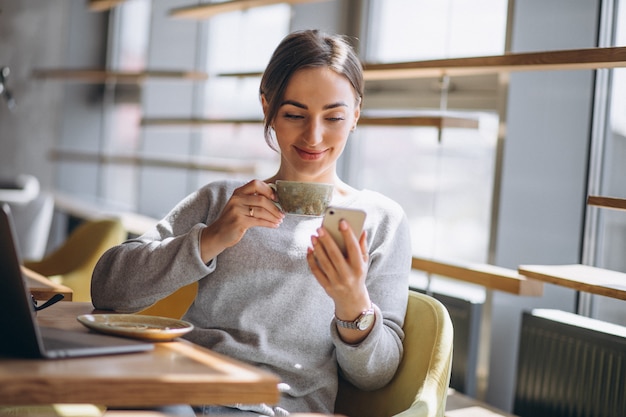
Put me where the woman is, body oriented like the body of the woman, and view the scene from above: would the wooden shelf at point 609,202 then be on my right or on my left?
on my left

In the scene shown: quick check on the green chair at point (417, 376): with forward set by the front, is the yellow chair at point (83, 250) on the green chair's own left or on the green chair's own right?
on the green chair's own right

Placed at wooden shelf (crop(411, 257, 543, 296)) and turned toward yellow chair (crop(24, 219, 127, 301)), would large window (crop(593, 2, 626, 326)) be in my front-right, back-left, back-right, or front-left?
back-right

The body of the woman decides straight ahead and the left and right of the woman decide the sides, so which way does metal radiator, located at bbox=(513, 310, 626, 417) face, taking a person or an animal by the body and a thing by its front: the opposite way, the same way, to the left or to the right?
to the right

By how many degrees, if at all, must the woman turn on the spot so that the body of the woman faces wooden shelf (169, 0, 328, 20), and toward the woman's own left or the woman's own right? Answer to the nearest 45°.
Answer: approximately 180°

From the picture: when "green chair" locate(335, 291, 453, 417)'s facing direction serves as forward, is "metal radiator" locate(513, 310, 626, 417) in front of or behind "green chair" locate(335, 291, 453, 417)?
behind

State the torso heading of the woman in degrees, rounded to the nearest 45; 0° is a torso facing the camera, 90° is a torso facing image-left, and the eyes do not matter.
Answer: approximately 0°
